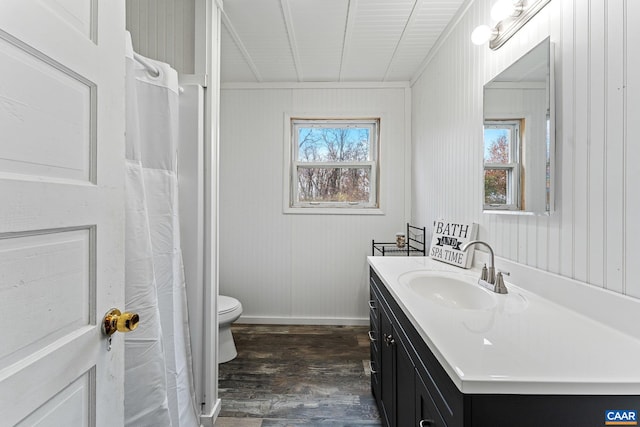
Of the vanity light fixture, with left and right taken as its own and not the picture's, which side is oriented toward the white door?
front

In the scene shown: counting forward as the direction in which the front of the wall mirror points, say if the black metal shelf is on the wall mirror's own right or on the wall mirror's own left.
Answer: on the wall mirror's own right

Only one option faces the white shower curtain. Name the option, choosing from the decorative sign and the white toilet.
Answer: the decorative sign

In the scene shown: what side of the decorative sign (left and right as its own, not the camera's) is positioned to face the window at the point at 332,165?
right

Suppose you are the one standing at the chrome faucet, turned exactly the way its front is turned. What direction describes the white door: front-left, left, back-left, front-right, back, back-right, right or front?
front

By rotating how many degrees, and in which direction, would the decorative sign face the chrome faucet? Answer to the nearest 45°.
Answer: approximately 45° to its left

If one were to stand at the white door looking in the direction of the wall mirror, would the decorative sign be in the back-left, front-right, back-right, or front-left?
front-left

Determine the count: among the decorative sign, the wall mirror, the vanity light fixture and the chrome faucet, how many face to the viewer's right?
0

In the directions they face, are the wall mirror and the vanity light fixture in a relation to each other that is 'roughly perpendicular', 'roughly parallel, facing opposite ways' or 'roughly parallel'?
roughly parallel

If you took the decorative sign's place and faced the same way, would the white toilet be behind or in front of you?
in front

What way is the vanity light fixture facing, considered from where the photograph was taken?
facing the viewer and to the left of the viewer
